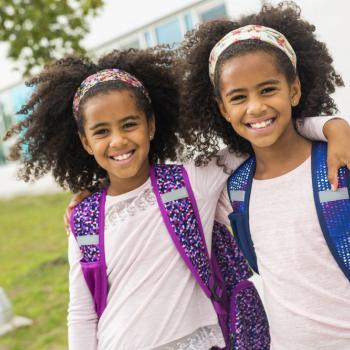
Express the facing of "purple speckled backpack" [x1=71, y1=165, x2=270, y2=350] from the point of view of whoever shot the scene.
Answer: facing away from the viewer and to the right of the viewer

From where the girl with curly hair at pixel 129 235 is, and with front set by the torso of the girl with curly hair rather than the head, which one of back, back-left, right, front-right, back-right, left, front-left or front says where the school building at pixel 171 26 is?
back-right

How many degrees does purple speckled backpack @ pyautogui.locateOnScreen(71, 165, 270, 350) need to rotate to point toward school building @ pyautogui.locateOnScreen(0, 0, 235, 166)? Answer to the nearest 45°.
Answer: approximately 45° to its left

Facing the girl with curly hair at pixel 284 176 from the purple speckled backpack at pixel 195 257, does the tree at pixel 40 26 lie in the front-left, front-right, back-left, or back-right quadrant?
back-left

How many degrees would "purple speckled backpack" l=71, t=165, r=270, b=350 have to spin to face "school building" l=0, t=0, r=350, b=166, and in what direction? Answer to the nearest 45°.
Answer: approximately 45° to its left

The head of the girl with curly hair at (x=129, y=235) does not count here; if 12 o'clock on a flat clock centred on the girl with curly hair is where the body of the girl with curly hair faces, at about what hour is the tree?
The tree is roughly at 4 o'clock from the girl with curly hair.

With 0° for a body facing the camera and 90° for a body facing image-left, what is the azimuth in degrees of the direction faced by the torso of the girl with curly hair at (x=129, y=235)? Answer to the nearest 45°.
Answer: approximately 45°
